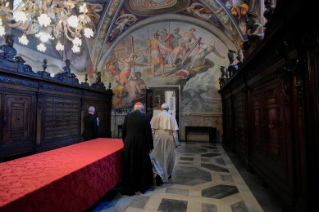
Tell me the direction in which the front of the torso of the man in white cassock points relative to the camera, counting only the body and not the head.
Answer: away from the camera

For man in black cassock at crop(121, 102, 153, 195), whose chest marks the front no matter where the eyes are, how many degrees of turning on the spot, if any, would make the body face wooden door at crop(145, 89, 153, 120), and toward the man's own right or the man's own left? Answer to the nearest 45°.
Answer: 0° — they already face it

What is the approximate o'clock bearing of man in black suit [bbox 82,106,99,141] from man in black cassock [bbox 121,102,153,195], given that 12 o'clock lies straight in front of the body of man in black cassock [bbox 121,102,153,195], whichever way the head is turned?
man in black suit [bbox 82,106,99,141] is roughly at 11 o'clock from man in black cassock [bbox 121,102,153,195].

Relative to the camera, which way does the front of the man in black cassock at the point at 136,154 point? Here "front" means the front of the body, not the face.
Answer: away from the camera

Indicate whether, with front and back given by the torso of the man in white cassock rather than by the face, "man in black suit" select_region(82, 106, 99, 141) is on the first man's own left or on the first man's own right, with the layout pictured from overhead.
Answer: on the first man's own left
